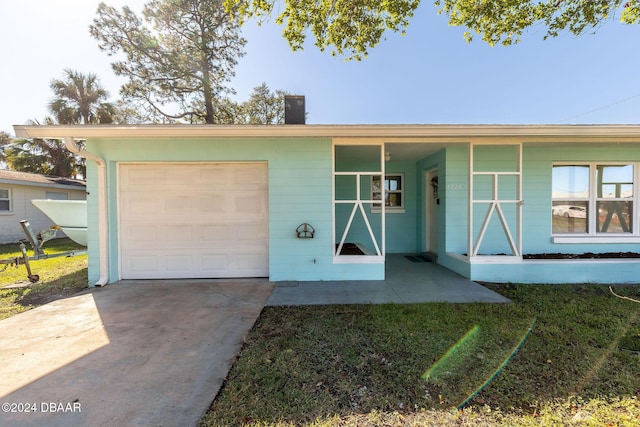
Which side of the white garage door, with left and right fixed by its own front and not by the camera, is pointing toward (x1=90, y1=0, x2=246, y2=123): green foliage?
back

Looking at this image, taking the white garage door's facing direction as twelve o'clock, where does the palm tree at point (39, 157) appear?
The palm tree is roughly at 5 o'clock from the white garage door.

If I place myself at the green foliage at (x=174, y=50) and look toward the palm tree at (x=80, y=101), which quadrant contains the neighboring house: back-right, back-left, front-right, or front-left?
front-left

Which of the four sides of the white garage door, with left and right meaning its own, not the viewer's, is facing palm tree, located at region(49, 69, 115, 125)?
back

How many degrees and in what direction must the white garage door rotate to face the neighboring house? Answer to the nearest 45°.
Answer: approximately 135° to its right

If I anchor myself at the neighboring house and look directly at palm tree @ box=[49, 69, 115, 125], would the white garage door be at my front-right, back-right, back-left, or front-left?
back-right

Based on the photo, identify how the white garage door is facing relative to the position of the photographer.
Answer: facing the viewer
